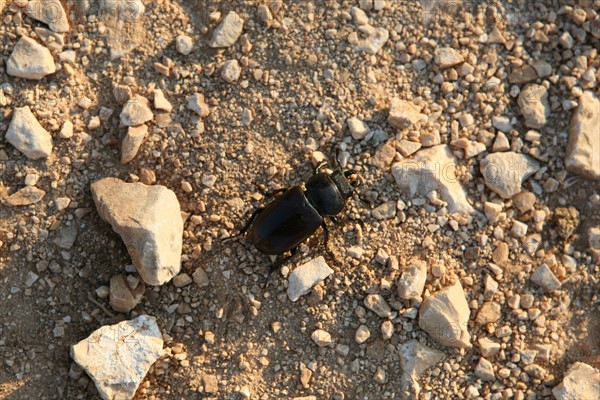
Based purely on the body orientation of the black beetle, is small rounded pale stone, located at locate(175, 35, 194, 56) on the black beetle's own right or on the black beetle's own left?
on the black beetle's own left

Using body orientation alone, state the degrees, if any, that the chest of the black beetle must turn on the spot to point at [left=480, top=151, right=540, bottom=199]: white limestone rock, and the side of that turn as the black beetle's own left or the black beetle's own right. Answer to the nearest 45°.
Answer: approximately 45° to the black beetle's own right

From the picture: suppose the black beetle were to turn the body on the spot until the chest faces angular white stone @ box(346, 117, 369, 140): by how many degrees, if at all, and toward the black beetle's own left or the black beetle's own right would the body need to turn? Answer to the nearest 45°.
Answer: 0° — it already faces it

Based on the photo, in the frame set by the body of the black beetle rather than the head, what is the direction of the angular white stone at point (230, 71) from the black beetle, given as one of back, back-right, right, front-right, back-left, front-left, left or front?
left

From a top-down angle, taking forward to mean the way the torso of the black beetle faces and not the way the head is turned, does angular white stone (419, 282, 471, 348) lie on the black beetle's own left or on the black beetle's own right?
on the black beetle's own right

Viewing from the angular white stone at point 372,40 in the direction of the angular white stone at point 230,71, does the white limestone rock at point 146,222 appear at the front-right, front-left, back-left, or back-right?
front-left

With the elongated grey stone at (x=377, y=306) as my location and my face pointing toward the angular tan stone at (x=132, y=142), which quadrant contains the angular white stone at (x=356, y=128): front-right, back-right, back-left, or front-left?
front-right

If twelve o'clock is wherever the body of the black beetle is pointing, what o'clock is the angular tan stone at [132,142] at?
The angular tan stone is roughly at 8 o'clock from the black beetle.

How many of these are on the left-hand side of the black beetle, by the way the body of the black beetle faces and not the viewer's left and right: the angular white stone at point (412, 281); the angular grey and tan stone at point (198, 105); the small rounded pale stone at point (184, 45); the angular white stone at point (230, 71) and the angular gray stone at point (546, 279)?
3

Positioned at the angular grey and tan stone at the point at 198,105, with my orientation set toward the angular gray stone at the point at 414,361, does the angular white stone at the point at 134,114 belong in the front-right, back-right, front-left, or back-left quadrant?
back-right

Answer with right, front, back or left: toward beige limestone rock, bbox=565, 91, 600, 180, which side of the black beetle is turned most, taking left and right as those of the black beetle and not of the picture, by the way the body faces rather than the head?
front

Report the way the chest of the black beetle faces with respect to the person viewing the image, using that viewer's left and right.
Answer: facing away from the viewer and to the right of the viewer

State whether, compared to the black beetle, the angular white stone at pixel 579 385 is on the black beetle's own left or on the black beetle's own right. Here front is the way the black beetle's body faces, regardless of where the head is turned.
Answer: on the black beetle's own right

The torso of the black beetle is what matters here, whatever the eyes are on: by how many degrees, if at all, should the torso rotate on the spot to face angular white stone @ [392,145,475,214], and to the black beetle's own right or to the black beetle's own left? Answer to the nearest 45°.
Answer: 0° — it already faces it

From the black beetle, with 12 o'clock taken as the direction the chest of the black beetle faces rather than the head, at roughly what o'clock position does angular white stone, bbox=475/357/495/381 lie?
The angular white stone is roughly at 2 o'clock from the black beetle.

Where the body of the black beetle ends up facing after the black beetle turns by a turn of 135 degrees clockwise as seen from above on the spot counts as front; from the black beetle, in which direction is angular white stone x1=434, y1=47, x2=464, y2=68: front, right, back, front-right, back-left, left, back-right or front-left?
back-left

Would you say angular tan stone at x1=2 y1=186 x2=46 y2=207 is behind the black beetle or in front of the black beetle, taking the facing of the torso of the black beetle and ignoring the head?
behind
